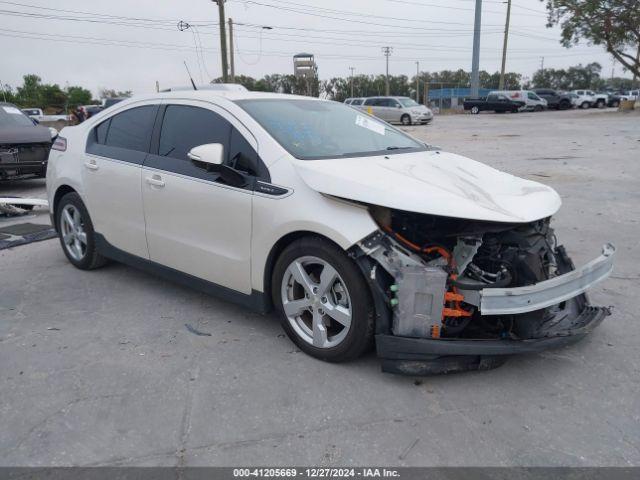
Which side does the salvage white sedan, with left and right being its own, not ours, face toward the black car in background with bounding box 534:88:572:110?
left

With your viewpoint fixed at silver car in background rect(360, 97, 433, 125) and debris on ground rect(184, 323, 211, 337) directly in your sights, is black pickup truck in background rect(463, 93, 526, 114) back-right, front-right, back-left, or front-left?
back-left

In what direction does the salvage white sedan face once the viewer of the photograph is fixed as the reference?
facing the viewer and to the right of the viewer

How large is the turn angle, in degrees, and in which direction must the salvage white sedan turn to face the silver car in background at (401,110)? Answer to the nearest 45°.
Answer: approximately 135° to its left

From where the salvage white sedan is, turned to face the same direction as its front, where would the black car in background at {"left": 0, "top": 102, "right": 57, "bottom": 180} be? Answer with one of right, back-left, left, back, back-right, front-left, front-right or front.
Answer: back

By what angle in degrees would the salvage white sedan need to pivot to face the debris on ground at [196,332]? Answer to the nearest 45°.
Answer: approximately 135° to its right

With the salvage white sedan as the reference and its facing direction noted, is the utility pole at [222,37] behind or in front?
behind
